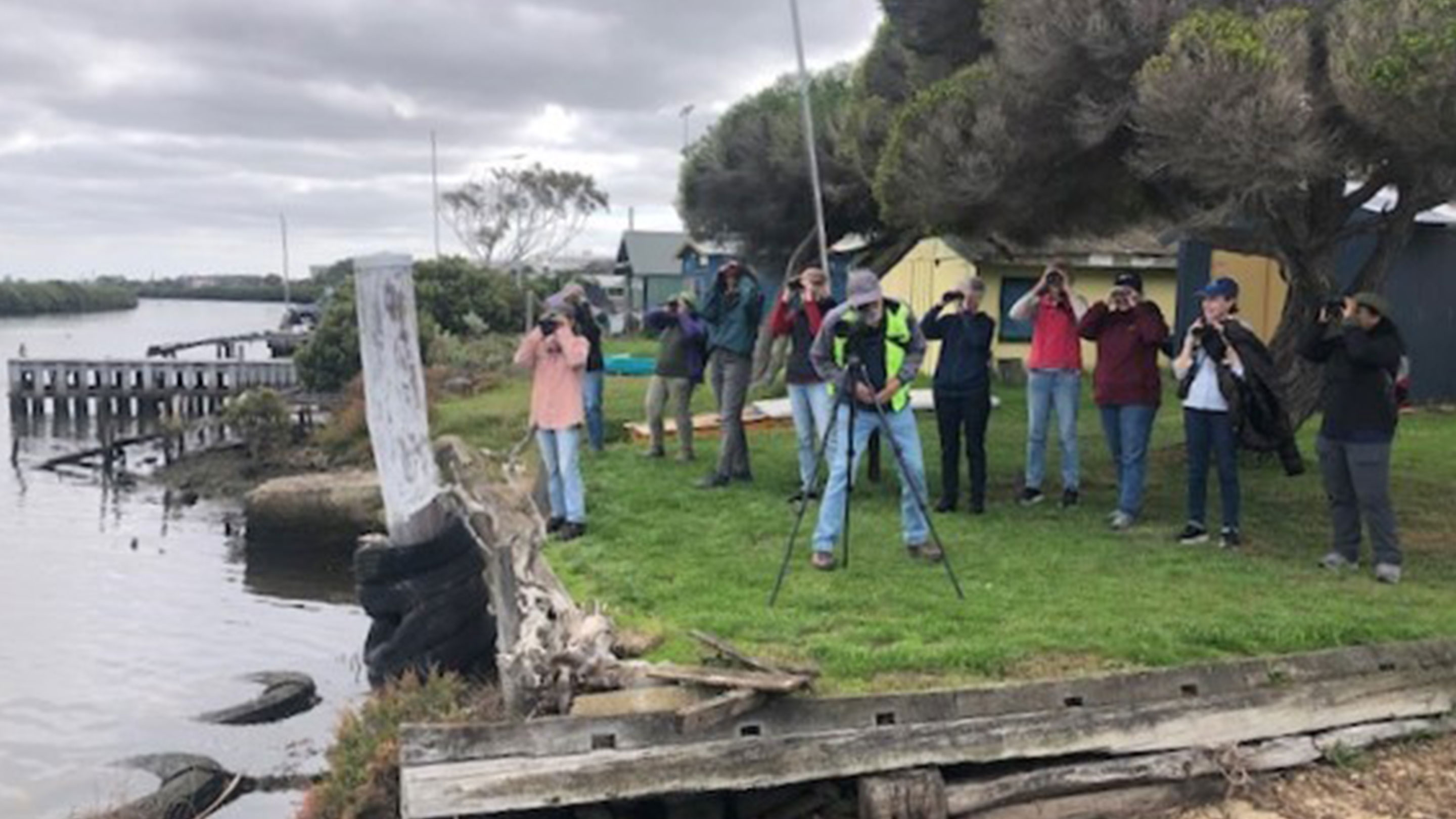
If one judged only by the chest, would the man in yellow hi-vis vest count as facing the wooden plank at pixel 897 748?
yes

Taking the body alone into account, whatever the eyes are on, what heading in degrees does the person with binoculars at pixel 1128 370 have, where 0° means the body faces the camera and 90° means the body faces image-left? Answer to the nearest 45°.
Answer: approximately 0°

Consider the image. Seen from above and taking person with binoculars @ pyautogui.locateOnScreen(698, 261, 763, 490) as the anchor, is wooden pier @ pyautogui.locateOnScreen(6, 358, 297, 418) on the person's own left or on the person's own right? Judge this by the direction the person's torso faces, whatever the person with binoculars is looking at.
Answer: on the person's own right

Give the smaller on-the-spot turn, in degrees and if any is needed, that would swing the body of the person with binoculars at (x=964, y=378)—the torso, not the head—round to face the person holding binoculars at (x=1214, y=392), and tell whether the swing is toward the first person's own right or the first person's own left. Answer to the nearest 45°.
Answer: approximately 90° to the first person's own left

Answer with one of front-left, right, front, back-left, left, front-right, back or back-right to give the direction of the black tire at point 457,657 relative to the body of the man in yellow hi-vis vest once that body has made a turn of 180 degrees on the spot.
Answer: left

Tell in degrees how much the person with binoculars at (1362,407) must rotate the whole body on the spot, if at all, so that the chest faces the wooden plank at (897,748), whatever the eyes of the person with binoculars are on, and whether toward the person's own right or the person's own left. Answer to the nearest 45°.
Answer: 0° — they already face it

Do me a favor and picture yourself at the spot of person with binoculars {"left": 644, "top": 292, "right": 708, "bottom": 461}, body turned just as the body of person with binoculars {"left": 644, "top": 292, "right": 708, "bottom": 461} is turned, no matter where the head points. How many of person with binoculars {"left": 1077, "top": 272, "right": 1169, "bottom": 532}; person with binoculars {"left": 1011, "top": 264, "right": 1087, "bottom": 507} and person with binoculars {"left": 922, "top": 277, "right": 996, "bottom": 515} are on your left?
3

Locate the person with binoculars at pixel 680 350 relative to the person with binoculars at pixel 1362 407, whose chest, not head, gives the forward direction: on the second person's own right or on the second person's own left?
on the second person's own right

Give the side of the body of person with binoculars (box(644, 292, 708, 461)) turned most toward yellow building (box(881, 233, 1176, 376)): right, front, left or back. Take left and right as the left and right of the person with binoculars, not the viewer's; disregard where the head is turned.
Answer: back

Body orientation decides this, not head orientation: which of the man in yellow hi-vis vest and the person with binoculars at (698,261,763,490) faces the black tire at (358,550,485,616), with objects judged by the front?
the person with binoculars

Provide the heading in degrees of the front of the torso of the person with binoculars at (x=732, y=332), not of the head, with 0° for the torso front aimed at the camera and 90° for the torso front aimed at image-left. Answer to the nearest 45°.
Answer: approximately 45°

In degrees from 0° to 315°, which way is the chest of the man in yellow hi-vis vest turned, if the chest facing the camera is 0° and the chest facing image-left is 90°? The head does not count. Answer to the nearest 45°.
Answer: approximately 0°
